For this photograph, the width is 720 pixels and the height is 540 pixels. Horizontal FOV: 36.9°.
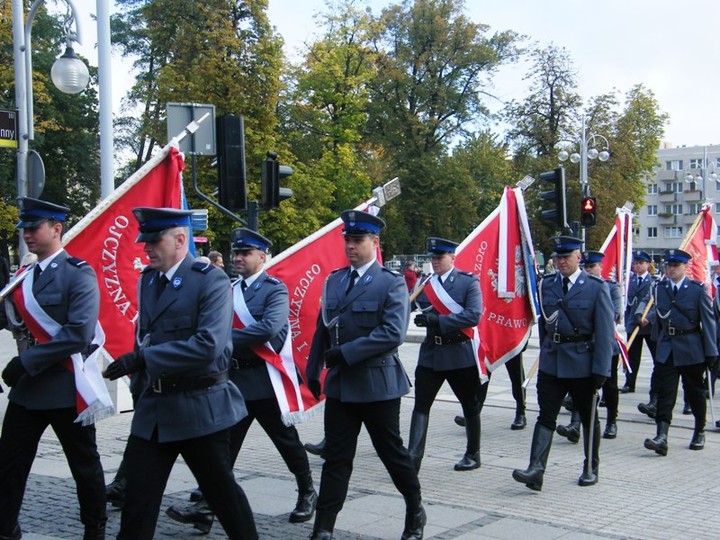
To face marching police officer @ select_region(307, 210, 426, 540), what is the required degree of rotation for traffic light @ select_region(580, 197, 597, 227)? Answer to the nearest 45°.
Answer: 0° — it already faces them

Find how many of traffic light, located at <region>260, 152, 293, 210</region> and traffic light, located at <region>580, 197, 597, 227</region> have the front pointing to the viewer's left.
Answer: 0

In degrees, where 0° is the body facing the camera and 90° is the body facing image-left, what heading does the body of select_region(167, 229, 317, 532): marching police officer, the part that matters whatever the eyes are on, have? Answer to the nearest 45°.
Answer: approximately 45°

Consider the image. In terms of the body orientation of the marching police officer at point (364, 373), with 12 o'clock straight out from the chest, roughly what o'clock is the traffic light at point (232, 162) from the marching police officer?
The traffic light is roughly at 4 o'clock from the marching police officer.

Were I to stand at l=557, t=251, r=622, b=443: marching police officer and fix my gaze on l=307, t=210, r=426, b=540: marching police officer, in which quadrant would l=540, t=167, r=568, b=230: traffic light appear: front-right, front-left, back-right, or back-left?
back-right

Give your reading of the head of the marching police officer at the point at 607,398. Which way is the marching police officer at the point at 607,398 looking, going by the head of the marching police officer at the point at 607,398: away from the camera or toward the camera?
toward the camera

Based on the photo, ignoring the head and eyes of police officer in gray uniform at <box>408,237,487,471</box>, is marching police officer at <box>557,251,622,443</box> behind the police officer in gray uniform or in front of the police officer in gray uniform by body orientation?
behind

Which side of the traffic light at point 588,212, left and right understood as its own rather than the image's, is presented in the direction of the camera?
front

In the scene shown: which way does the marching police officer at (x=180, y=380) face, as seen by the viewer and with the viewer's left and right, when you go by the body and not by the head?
facing the viewer and to the left of the viewer

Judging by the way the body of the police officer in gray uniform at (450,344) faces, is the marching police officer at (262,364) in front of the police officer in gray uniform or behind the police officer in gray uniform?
in front

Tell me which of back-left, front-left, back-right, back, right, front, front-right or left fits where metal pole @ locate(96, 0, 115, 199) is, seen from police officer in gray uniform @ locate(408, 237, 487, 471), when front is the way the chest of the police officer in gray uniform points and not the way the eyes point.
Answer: right

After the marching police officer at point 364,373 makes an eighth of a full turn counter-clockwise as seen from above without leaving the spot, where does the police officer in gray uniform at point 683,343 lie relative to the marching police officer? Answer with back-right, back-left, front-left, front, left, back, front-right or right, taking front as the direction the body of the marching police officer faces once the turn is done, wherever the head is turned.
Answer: back-left

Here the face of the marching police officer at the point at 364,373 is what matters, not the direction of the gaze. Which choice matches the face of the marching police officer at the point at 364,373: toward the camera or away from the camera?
toward the camera
